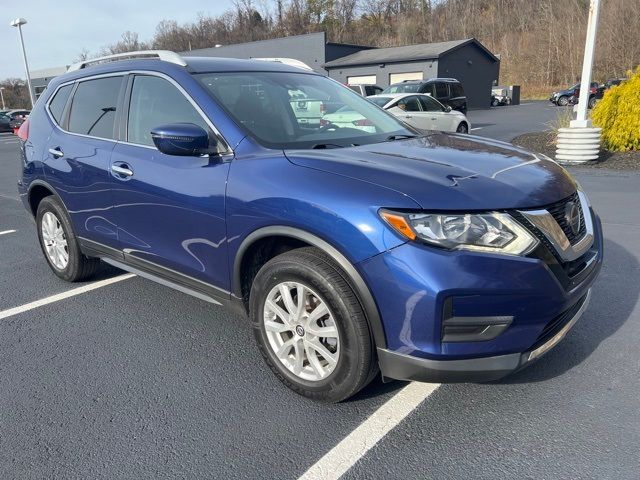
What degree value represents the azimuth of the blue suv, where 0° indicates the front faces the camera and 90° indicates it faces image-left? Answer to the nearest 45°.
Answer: approximately 315°

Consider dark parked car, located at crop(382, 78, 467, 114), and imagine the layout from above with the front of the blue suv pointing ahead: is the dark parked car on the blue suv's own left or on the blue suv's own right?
on the blue suv's own left

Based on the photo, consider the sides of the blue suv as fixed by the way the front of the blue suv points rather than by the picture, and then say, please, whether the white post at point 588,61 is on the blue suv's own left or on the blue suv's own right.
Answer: on the blue suv's own left

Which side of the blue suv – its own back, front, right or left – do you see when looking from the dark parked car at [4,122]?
back

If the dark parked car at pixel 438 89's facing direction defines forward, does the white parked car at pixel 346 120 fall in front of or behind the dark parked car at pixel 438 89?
in front

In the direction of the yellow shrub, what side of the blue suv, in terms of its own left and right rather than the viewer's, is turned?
left

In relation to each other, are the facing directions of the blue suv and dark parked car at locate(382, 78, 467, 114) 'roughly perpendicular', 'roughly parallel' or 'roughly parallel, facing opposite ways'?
roughly perpendicular

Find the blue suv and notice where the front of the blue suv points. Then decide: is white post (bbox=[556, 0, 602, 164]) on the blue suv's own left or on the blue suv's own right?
on the blue suv's own left

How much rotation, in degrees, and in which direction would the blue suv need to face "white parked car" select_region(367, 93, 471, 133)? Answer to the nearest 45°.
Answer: approximately 135° to its left
